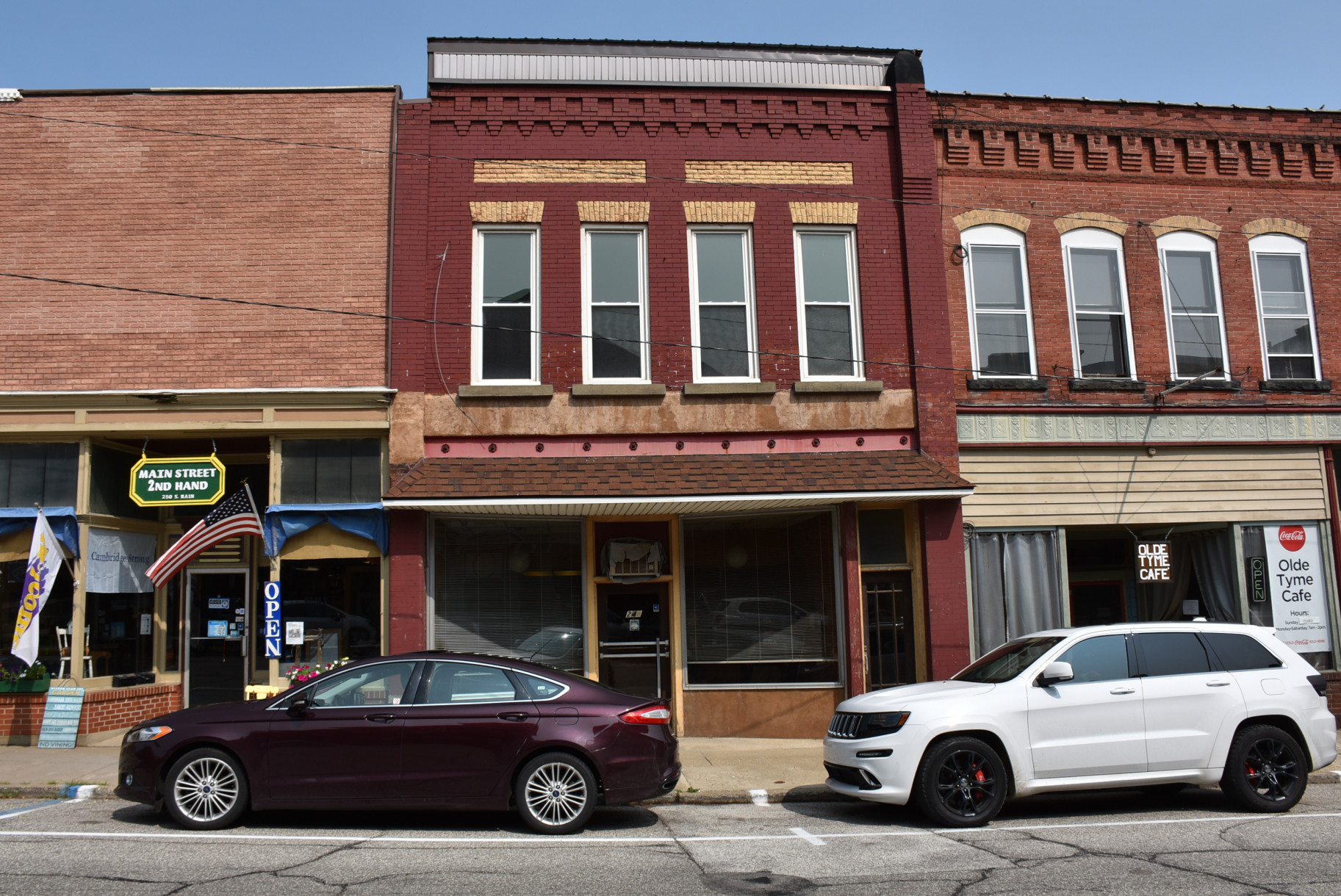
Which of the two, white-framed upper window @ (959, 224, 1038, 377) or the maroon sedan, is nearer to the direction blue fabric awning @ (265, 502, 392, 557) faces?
the maroon sedan

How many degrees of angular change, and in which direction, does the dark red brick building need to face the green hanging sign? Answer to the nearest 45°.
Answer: approximately 90° to its right

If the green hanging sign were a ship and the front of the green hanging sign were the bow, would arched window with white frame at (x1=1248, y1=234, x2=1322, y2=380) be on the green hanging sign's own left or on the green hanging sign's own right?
on the green hanging sign's own left

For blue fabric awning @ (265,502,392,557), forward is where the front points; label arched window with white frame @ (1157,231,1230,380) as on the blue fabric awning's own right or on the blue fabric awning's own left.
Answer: on the blue fabric awning's own left

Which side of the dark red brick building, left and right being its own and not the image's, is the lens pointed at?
front

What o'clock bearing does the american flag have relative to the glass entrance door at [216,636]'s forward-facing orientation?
The american flag is roughly at 12 o'clock from the glass entrance door.

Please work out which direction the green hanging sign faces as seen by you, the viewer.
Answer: facing the viewer

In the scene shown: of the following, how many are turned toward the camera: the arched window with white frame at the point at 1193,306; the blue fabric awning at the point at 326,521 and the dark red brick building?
3

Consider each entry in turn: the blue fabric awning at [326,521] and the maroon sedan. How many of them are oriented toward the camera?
1

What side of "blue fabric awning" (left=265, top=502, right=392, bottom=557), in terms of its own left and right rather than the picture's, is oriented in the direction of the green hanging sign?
right

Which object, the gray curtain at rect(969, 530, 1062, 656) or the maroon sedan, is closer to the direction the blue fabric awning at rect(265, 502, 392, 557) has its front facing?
the maroon sedan

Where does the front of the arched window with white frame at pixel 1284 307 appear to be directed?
toward the camera

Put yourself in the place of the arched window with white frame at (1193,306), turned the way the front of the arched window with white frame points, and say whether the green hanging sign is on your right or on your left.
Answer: on your right

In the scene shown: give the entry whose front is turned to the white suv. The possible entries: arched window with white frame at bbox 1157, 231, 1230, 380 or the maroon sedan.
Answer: the arched window with white frame
